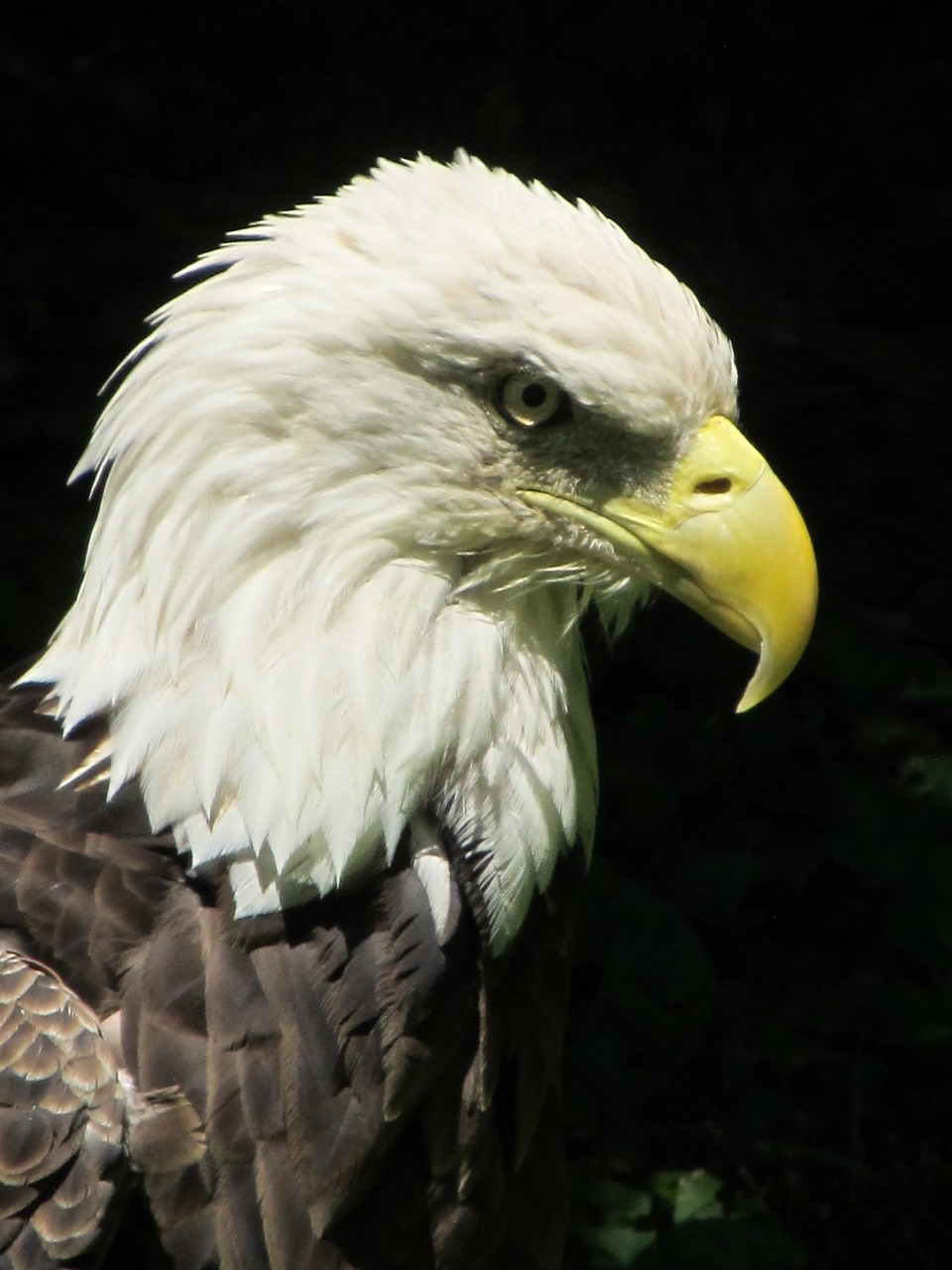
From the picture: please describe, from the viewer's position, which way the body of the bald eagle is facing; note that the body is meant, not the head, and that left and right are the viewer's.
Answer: facing to the right of the viewer
